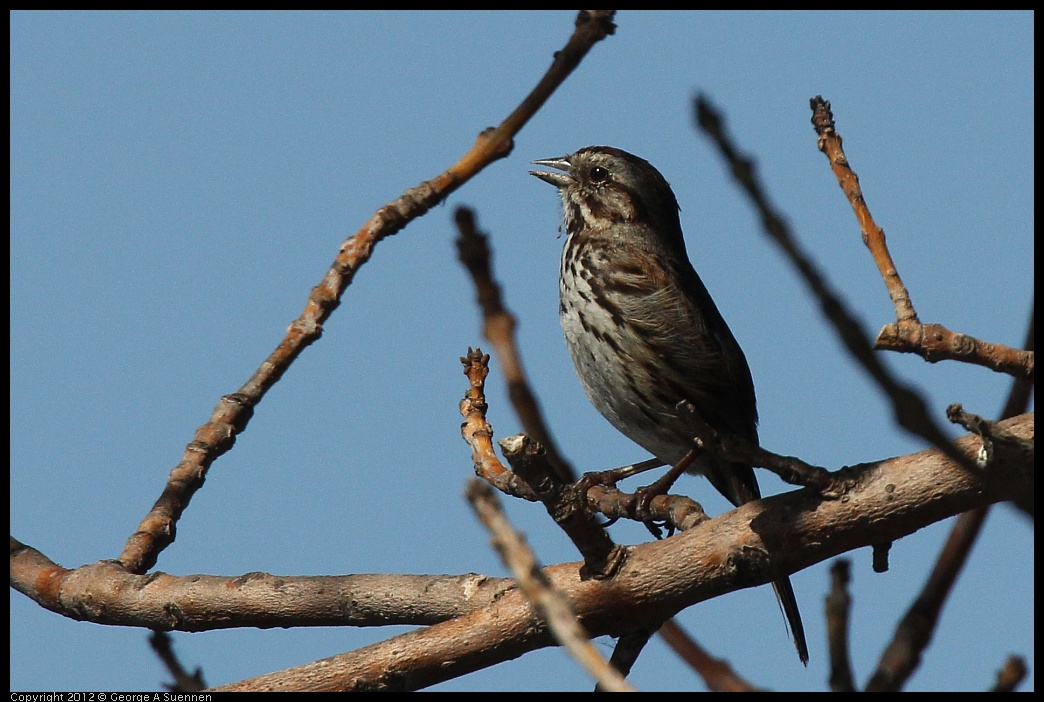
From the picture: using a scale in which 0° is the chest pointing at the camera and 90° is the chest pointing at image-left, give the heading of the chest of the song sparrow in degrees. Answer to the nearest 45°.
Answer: approximately 90°
